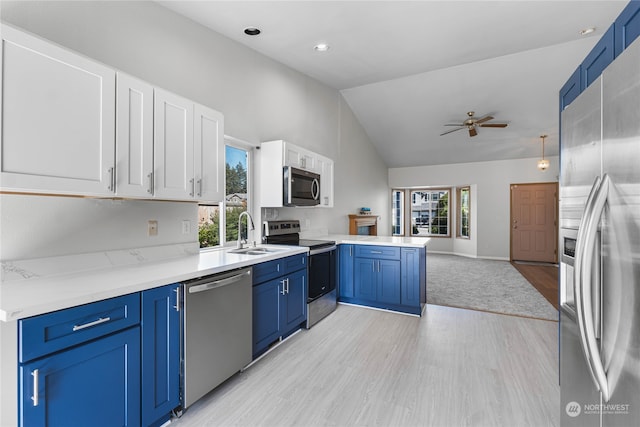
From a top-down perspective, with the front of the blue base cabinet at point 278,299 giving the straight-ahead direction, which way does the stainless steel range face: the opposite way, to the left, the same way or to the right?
the same way

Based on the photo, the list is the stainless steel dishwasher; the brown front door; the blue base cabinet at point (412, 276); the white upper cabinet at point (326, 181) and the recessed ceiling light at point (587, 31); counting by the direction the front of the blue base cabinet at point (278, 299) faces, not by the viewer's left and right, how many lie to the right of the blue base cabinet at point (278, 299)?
1

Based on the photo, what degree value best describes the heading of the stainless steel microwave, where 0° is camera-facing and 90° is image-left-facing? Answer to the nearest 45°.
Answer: approximately 315°

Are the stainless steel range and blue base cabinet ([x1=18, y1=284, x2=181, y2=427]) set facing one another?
no

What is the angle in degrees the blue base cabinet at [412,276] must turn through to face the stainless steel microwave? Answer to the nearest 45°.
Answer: approximately 90° to its right

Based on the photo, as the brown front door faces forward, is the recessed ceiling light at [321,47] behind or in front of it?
in front

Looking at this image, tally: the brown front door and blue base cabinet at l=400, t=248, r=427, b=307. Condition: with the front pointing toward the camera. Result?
2

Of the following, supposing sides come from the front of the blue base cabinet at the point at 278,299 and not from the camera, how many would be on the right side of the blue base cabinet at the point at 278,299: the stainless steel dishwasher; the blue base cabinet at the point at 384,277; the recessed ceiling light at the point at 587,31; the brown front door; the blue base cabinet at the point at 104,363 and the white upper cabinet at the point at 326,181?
2

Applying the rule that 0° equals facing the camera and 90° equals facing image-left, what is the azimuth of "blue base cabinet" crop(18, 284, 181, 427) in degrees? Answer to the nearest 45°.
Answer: approximately 315°

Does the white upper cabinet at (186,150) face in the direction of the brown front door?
no

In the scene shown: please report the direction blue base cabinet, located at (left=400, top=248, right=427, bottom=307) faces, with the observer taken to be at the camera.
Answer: facing the viewer

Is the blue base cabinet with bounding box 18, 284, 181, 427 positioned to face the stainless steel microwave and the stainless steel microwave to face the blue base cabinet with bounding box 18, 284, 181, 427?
no

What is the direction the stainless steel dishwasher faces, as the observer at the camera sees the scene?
facing the viewer and to the right of the viewer

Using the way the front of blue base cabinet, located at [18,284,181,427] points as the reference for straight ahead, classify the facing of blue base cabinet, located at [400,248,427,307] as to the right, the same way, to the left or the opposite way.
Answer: to the right

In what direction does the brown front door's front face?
toward the camera

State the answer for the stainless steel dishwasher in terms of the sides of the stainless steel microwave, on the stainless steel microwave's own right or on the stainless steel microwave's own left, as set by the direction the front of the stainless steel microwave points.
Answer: on the stainless steel microwave's own right
